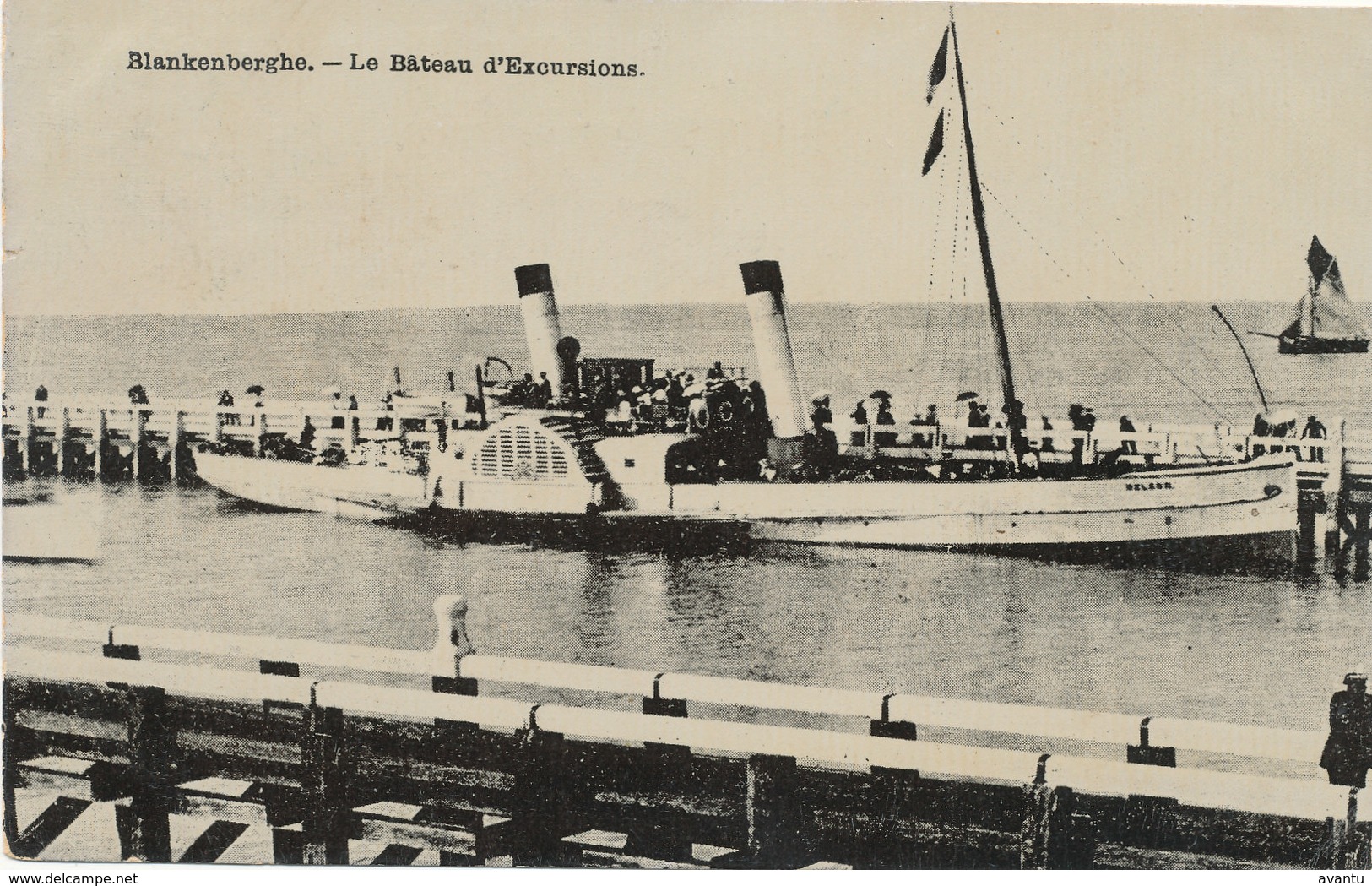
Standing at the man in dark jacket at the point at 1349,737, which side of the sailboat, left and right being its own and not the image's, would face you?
left

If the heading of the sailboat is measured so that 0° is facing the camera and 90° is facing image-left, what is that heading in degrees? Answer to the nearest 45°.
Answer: approximately 90°
